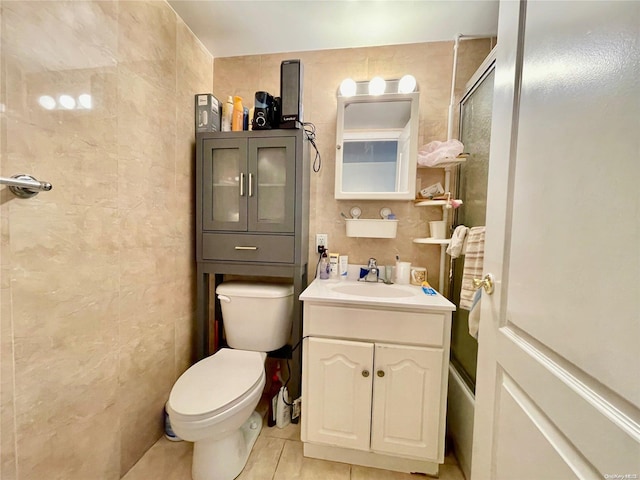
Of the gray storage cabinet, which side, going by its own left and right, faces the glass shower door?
left

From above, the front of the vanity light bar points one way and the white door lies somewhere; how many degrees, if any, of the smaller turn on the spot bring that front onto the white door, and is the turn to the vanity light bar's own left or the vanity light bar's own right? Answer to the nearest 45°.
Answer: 0° — it already faces it

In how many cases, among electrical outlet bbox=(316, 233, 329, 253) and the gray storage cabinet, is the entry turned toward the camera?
2
